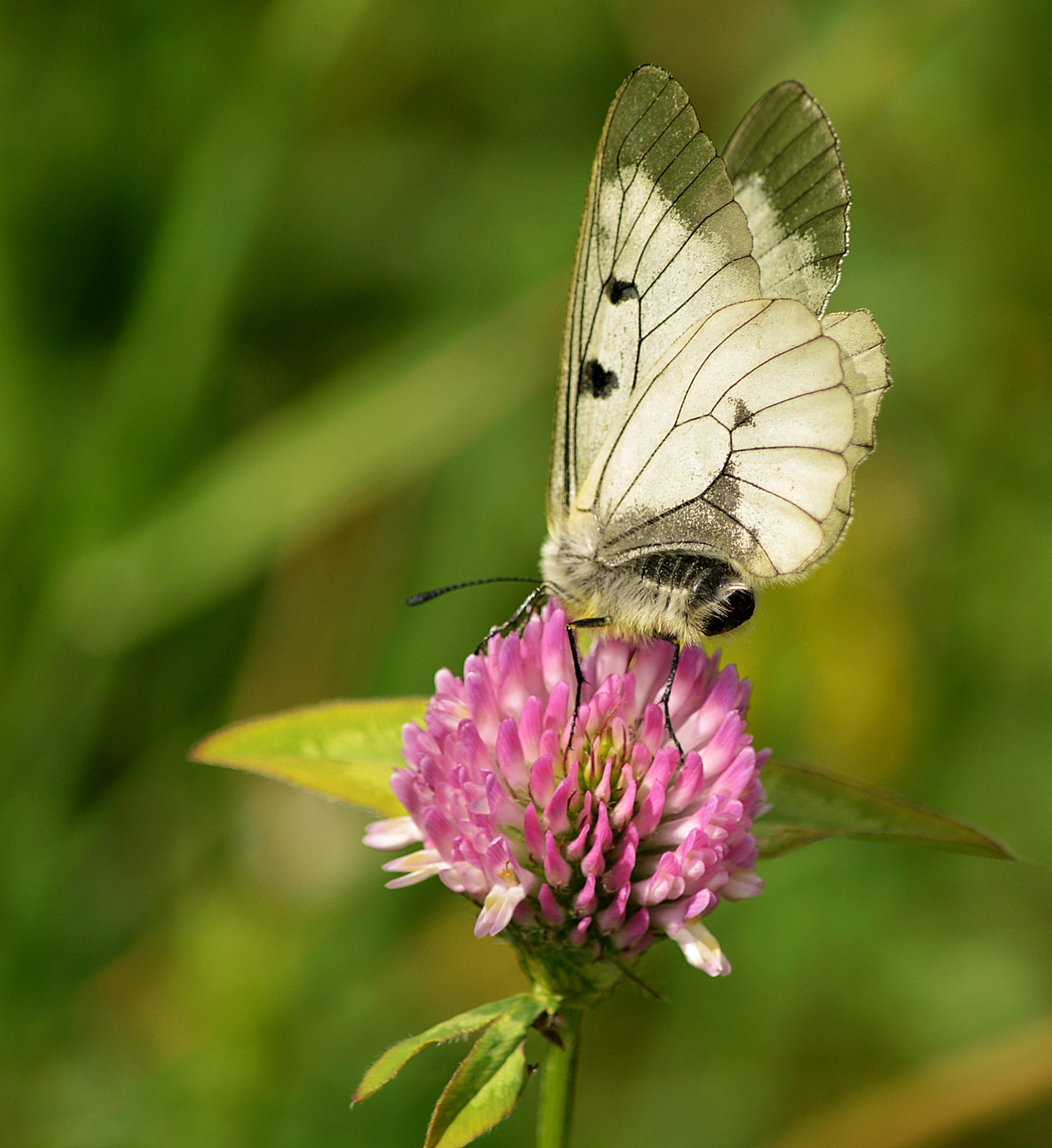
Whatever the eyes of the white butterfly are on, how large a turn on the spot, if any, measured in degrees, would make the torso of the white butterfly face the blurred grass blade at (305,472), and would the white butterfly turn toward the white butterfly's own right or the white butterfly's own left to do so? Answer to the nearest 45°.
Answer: approximately 45° to the white butterfly's own right

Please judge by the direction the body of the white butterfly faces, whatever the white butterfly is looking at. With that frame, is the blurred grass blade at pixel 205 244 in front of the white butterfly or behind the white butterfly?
in front

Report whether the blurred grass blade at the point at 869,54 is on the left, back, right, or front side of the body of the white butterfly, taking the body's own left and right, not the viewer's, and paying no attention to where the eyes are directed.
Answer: right

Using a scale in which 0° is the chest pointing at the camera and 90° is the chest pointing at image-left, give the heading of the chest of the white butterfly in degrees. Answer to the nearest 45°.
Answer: approximately 90°

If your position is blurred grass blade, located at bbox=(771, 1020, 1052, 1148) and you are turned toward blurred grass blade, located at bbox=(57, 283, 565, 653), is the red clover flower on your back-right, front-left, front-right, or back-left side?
front-left

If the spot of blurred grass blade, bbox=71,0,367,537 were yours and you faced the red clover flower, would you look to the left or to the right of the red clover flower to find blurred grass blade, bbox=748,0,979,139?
left
